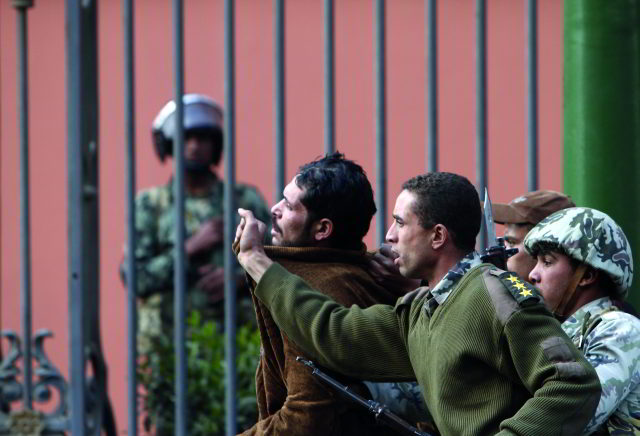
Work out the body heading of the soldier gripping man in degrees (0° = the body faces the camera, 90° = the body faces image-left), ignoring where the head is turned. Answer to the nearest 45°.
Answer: approximately 90°

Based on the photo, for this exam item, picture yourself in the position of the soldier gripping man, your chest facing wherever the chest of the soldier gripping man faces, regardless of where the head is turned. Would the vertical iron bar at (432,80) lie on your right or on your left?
on your right

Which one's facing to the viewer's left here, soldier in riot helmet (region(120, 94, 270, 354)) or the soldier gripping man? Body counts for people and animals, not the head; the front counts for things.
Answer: the soldier gripping man

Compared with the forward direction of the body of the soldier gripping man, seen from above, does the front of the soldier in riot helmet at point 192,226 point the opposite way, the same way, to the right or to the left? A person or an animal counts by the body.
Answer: to the left

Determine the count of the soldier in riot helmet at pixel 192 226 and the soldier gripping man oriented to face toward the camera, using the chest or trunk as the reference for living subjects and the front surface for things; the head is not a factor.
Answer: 1

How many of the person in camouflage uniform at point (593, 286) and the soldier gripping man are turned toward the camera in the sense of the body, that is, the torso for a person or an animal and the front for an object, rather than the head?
0

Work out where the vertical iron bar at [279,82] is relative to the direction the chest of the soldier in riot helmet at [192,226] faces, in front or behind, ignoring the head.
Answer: in front

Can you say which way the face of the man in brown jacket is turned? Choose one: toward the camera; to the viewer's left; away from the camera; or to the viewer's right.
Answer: to the viewer's left

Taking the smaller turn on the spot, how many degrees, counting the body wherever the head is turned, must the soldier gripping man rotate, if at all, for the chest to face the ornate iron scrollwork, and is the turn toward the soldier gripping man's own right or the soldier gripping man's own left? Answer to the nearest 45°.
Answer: approximately 45° to the soldier gripping man's own right

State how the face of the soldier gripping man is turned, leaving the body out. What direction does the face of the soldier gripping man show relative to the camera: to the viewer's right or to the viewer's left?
to the viewer's left

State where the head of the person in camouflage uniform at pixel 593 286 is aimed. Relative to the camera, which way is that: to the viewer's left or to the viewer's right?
to the viewer's left

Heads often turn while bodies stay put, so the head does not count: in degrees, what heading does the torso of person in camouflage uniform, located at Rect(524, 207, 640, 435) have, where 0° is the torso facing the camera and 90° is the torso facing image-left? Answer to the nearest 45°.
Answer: approximately 90°
